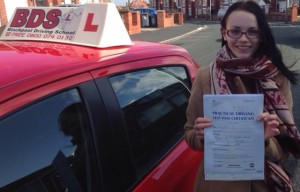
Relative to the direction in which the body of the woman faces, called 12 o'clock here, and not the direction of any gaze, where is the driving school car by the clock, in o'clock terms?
The driving school car is roughly at 2 o'clock from the woman.

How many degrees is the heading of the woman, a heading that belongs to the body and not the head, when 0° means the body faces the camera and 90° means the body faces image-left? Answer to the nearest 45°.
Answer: approximately 0°
